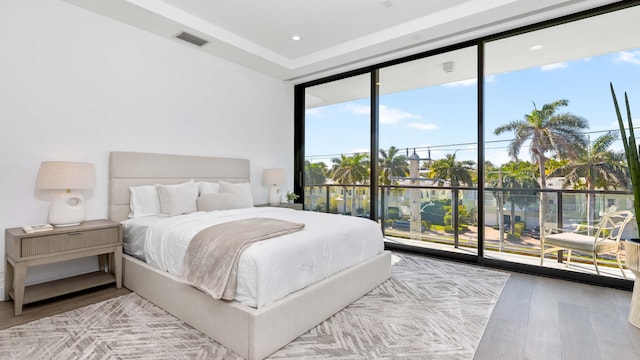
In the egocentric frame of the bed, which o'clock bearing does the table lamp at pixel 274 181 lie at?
The table lamp is roughly at 8 o'clock from the bed.

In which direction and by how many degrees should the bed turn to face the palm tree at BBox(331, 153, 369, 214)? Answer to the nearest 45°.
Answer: approximately 90° to its left

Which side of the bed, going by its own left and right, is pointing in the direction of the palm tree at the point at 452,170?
left

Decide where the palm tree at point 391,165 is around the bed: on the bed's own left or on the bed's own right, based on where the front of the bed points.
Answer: on the bed's own left

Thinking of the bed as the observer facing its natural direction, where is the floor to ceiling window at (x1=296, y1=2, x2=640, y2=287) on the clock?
The floor to ceiling window is roughly at 10 o'clock from the bed.

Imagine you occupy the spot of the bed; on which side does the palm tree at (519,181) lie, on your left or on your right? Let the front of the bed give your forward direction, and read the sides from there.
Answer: on your left

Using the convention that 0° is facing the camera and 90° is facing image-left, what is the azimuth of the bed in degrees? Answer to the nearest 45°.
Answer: approximately 315°

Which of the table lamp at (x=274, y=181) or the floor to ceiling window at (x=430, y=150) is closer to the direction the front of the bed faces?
the floor to ceiling window
